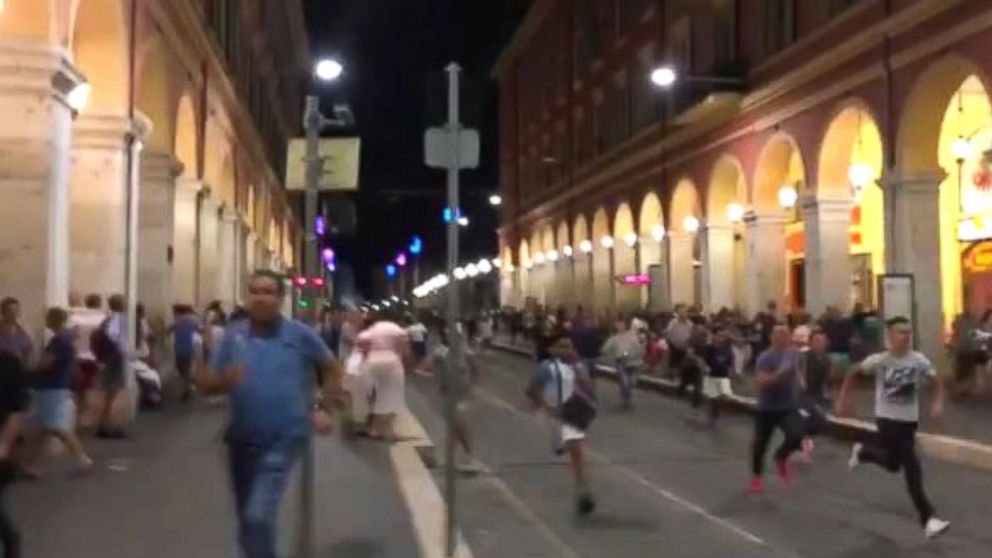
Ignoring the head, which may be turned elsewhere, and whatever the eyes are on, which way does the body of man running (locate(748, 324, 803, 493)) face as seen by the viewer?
toward the camera

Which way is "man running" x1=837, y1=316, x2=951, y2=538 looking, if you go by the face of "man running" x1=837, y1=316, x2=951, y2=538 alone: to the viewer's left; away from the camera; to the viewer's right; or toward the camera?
toward the camera

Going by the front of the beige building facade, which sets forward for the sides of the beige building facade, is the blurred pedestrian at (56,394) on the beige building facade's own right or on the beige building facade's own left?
on the beige building facade's own right

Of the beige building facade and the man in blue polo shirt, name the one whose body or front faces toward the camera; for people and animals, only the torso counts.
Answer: the man in blue polo shirt

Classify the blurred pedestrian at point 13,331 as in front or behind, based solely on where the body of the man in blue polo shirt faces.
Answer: behind

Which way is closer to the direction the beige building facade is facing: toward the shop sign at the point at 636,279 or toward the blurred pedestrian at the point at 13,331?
the shop sign

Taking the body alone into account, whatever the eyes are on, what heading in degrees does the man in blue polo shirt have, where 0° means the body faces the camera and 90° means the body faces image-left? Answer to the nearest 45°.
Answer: approximately 0°

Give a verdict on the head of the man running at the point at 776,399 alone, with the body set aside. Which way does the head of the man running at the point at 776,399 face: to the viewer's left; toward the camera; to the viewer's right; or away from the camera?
toward the camera

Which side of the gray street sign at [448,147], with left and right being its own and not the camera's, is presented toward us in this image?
back

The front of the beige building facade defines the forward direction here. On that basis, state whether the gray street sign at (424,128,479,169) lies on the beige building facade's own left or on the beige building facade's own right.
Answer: on the beige building facade's own right

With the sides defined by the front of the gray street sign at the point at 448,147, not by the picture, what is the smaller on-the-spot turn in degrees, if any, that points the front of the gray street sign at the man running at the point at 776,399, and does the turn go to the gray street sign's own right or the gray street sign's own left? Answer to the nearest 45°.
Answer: approximately 45° to the gray street sign's own right

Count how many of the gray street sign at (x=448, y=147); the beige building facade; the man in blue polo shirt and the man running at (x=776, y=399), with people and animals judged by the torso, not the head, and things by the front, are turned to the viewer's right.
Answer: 1

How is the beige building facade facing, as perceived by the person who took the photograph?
facing to the right of the viewer

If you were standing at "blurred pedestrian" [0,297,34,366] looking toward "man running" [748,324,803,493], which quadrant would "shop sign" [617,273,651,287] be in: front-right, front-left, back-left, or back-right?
front-left

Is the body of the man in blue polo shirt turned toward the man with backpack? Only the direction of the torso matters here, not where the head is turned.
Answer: no
